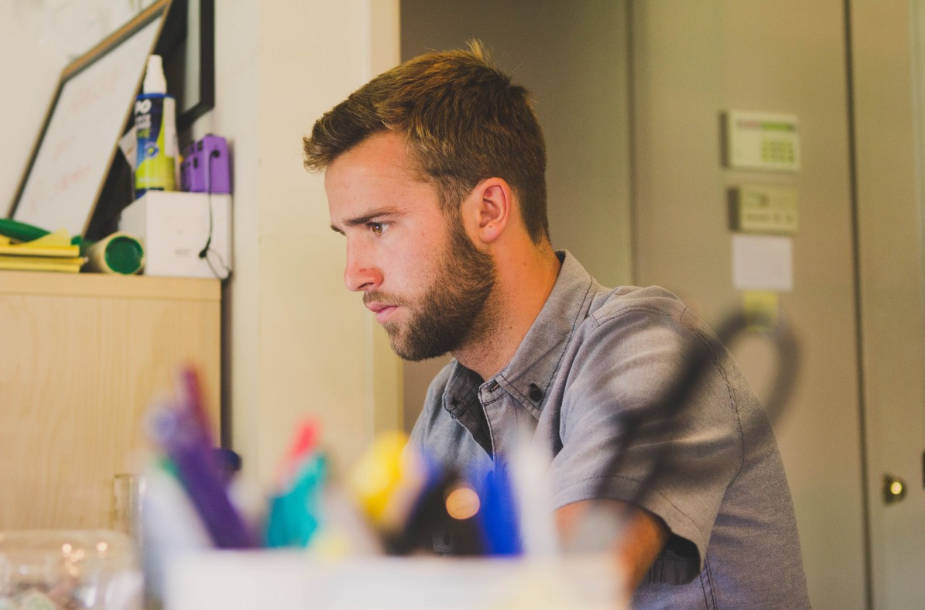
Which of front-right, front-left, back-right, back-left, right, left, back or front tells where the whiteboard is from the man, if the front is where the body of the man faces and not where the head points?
right

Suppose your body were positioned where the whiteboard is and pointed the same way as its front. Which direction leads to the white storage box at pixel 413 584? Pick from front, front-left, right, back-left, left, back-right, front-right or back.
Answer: front-left

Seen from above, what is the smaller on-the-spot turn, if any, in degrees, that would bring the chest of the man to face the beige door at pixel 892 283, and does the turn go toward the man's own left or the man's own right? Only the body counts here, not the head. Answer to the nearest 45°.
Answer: approximately 180°

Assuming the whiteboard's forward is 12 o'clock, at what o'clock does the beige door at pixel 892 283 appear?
The beige door is roughly at 8 o'clock from the whiteboard.

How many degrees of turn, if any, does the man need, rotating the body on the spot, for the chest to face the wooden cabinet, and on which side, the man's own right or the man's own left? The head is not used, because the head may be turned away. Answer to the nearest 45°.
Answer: approximately 45° to the man's own right

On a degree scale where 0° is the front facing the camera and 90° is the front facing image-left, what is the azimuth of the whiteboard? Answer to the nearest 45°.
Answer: approximately 45°

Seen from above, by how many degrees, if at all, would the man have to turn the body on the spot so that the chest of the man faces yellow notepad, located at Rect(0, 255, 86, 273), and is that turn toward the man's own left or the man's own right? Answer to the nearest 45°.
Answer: approximately 45° to the man's own right

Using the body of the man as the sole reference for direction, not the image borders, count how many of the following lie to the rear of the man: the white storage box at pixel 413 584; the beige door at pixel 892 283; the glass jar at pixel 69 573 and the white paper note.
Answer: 2

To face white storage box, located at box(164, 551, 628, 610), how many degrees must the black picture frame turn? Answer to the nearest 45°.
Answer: approximately 45° to its right

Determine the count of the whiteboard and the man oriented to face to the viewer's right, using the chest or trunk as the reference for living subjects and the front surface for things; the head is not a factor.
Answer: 0

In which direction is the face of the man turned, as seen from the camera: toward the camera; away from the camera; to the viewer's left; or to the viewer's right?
to the viewer's left
